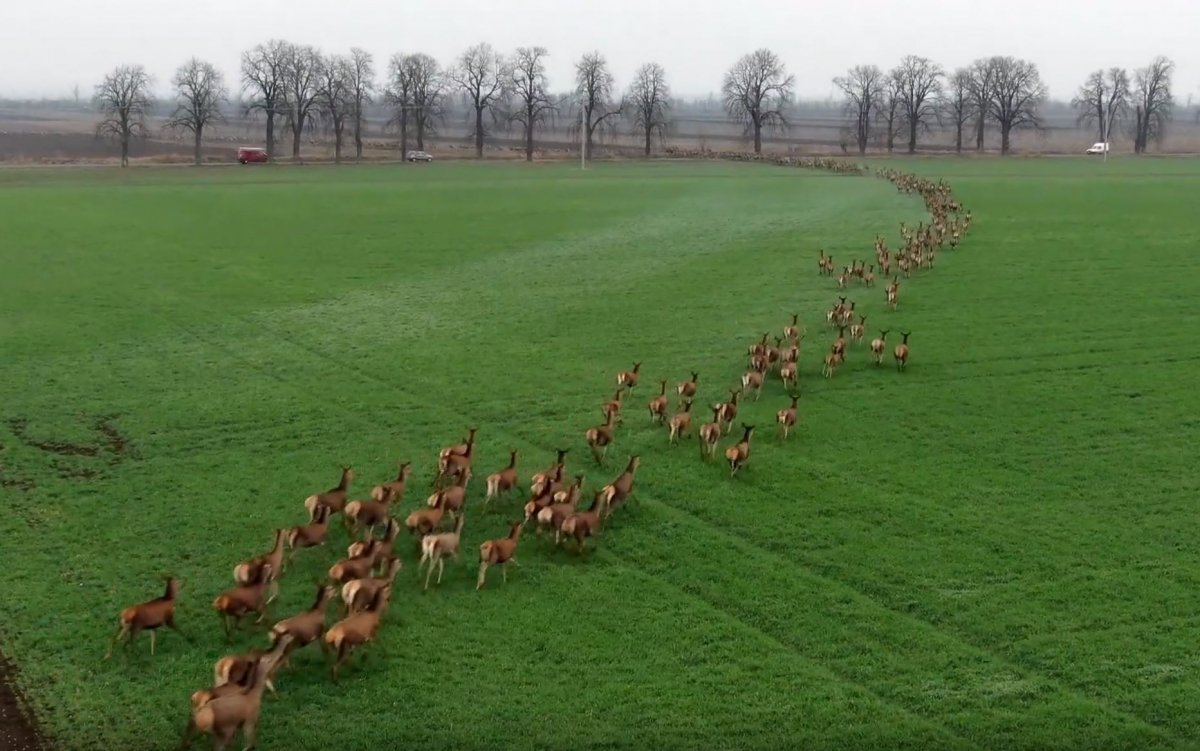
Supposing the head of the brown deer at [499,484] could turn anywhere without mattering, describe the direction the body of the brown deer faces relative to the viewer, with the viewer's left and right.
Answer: facing away from the viewer and to the right of the viewer

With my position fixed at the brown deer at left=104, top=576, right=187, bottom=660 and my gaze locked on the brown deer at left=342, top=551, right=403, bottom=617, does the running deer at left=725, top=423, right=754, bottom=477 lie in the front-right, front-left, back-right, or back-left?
front-left

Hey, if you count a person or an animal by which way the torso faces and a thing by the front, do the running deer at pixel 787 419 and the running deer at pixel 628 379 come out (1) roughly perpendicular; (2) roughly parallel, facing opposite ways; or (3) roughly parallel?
roughly parallel

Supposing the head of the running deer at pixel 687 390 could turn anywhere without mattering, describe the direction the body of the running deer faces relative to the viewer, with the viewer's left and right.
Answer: facing away from the viewer and to the right of the viewer

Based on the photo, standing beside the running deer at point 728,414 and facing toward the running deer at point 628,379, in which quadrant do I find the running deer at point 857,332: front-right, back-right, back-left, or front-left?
front-right

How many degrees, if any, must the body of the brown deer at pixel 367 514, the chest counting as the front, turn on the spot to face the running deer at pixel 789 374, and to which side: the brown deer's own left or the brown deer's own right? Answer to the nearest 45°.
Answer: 0° — it already faces it

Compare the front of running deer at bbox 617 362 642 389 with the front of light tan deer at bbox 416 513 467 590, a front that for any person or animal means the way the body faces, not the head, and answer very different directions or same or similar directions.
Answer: same or similar directions

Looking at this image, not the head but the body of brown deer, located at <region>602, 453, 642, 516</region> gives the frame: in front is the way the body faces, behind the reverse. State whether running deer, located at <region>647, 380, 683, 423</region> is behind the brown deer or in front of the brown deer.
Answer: in front

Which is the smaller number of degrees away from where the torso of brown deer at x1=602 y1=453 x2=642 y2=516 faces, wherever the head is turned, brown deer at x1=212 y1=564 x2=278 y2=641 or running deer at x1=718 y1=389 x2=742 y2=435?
the running deer

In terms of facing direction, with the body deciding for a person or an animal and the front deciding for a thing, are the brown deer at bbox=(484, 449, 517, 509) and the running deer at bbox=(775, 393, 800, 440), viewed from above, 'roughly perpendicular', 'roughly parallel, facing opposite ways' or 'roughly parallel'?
roughly parallel

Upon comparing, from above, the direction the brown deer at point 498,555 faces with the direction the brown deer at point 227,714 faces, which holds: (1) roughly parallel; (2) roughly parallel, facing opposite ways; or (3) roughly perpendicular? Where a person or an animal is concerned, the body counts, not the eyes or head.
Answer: roughly parallel

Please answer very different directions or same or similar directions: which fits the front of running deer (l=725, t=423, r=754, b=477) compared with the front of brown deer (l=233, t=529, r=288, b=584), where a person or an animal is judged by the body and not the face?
same or similar directions

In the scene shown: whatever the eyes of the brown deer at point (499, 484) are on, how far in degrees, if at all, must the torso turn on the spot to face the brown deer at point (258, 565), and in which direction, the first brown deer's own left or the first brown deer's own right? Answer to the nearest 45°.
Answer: approximately 180°

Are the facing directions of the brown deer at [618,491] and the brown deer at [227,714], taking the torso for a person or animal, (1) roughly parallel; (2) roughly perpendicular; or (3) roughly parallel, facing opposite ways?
roughly parallel

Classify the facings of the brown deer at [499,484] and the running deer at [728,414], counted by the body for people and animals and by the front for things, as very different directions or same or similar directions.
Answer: same or similar directions

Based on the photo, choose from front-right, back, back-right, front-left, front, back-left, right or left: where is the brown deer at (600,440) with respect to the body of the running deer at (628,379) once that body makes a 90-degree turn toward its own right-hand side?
front-right

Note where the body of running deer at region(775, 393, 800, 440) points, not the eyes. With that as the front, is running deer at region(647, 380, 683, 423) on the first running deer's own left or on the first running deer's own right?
on the first running deer's own left

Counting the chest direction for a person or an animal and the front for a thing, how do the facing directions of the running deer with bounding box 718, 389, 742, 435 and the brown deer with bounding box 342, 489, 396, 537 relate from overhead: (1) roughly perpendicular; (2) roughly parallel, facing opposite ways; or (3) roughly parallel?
roughly parallel

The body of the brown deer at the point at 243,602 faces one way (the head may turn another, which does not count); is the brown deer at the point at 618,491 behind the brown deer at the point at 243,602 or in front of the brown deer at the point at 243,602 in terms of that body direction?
in front
